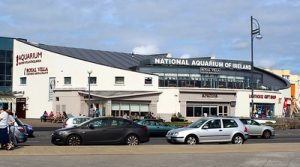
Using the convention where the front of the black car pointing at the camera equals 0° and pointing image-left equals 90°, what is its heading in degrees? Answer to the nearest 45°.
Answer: approximately 90°

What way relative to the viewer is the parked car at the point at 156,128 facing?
to the viewer's right

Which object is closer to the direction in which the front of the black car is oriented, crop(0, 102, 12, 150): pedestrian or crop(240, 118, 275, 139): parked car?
the pedestrian

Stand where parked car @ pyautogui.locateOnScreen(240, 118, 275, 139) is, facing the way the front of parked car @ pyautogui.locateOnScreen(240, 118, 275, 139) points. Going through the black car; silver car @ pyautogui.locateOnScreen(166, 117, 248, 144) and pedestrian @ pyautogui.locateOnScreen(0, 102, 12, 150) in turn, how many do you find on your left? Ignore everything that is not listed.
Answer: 0

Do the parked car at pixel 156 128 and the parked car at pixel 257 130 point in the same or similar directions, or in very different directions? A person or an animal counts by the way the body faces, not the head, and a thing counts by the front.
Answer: same or similar directions

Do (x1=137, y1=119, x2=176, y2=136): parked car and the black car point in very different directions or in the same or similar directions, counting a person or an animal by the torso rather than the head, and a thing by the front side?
very different directions
